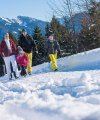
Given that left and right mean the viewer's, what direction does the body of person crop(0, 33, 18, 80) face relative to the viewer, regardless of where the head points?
facing the viewer

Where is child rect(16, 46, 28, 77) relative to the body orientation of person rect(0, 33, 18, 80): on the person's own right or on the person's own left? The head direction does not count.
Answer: on the person's own left

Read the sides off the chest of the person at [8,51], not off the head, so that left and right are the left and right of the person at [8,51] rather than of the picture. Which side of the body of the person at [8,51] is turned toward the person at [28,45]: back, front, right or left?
left
